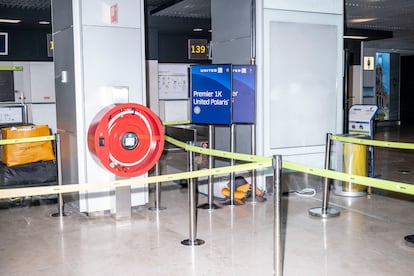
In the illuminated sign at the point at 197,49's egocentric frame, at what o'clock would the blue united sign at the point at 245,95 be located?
The blue united sign is roughly at 12 o'clock from the illuminated sign.

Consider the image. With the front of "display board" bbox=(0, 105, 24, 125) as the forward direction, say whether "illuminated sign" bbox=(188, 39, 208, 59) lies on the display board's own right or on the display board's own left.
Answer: on the display board's own left

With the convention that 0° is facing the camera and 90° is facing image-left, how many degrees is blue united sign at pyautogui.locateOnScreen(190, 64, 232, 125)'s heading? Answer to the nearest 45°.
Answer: approximately 0°

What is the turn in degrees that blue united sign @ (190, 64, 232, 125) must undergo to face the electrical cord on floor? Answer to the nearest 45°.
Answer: approximately 90° to its left

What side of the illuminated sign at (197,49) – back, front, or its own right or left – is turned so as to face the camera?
front

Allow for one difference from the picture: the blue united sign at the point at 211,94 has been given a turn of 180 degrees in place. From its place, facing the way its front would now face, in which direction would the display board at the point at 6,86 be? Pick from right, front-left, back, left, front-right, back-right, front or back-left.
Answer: front-left

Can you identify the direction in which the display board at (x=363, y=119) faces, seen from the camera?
facing the viewer and to the left of the viewer

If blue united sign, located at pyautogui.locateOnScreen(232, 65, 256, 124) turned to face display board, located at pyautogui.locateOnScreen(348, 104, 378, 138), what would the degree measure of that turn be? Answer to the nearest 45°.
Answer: approximately 135° to its left

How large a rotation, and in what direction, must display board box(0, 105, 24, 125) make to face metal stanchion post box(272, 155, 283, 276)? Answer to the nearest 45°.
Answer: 0° — it already faces it

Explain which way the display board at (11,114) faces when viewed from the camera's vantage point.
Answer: facing the viewer

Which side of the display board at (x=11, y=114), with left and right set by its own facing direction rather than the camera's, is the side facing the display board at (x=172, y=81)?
left

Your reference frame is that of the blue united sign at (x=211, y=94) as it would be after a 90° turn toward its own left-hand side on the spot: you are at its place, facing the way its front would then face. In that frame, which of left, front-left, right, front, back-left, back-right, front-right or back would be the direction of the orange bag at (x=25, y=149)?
back

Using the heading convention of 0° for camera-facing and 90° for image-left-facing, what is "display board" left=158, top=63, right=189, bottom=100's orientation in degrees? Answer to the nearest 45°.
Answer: approximately 0°

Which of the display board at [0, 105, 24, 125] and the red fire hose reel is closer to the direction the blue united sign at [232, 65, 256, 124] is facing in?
the red fire hose reel
